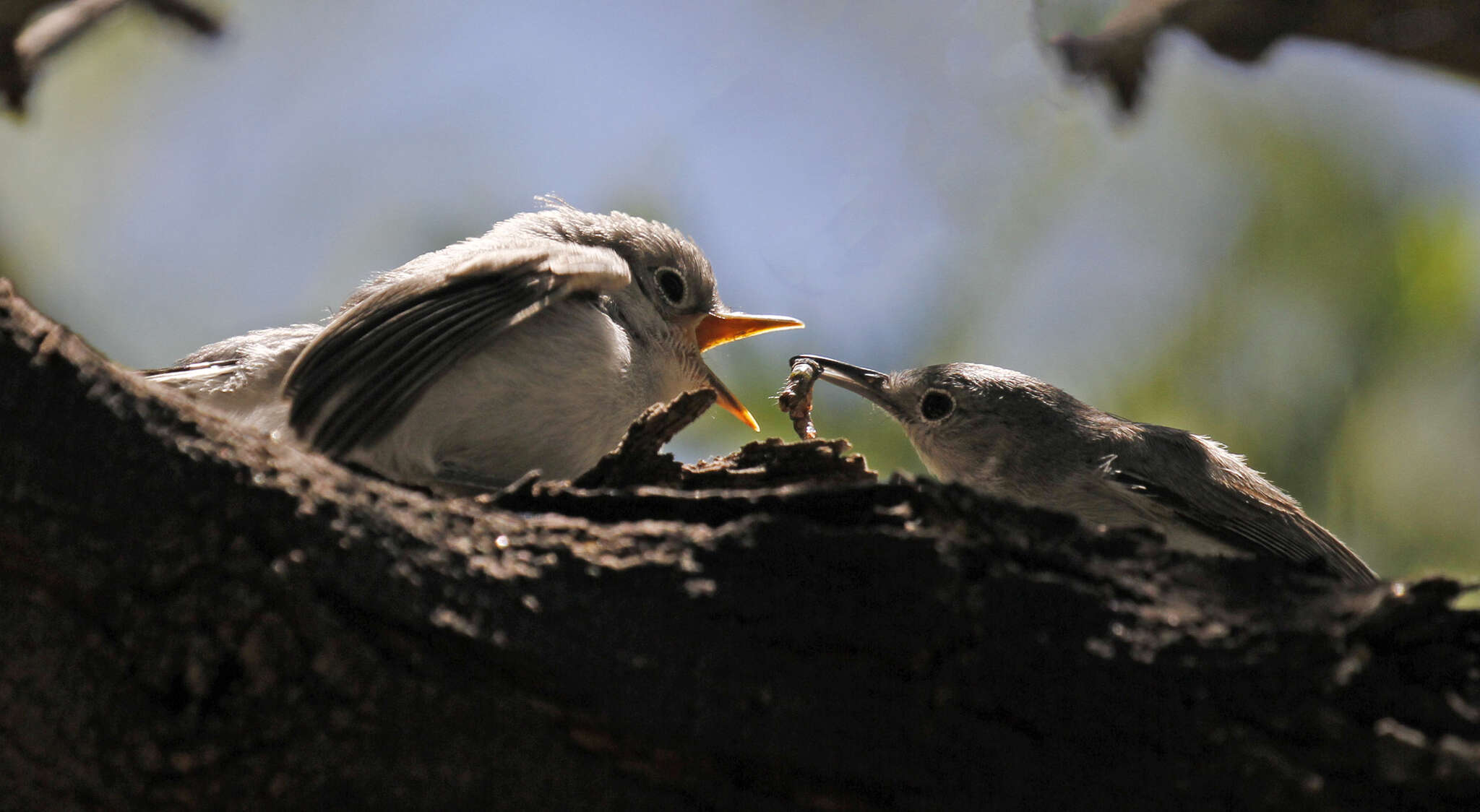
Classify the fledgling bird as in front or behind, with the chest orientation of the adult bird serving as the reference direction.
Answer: in front

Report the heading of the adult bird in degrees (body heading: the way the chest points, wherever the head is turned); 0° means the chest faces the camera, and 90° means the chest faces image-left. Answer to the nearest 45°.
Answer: approximately 90°

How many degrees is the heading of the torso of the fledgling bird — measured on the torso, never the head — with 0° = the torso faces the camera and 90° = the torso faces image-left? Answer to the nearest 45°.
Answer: approximately 270°

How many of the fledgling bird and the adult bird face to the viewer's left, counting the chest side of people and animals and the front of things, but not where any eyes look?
1
